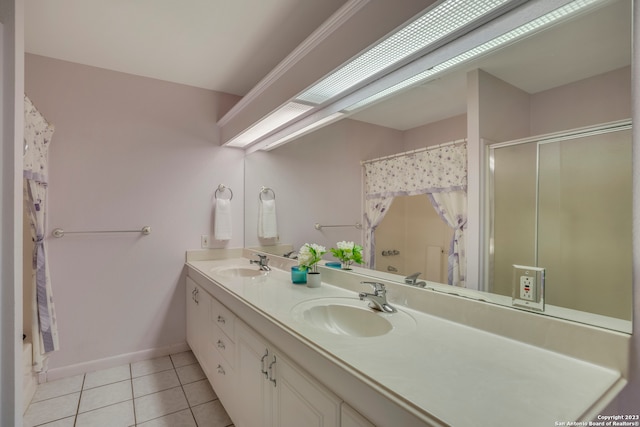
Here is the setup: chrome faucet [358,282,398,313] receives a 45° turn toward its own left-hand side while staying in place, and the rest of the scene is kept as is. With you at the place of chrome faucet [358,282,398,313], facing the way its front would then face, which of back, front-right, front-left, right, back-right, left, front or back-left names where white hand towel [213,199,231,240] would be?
back-right

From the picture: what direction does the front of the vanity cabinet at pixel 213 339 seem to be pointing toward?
to the viewer's left

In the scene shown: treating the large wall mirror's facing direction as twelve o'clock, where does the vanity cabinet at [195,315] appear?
The vanity cabinet is roughly at 2 o'clock from the large wall mirror.

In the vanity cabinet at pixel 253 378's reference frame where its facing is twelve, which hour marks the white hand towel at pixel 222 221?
The white hand towel is roughly at 4 o'clock from the vanity cabinet.

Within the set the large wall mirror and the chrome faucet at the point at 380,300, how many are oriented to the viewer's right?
0

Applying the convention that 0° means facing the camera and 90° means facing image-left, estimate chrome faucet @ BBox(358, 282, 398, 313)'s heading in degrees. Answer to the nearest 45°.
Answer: approximately 45°
